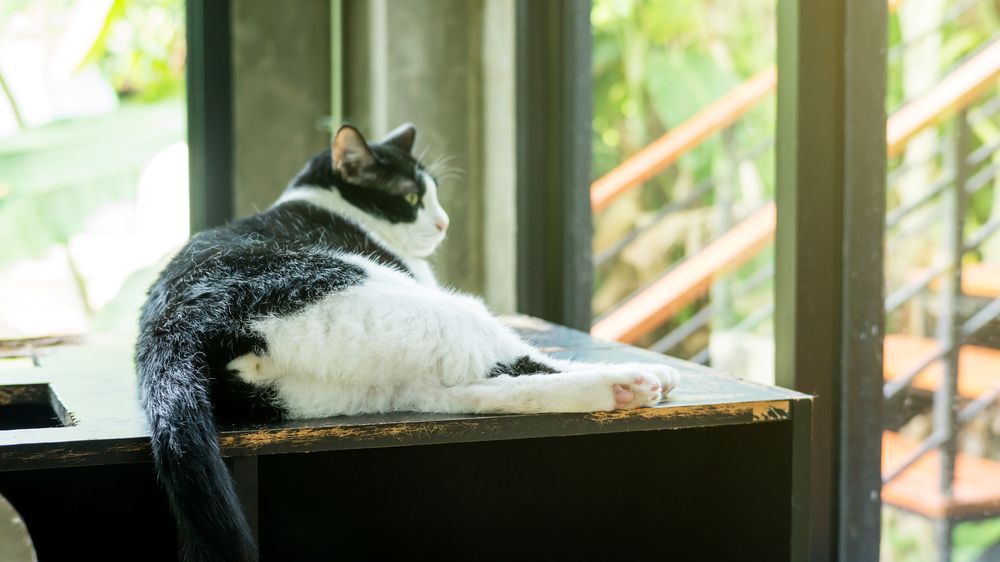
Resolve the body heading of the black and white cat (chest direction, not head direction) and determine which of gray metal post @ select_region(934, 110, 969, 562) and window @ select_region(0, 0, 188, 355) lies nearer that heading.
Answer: the gray metal post

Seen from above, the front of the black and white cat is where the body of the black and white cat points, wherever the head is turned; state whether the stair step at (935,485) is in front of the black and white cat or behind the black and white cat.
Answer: in front

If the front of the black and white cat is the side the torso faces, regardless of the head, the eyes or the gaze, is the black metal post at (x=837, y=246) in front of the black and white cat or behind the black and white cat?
in front

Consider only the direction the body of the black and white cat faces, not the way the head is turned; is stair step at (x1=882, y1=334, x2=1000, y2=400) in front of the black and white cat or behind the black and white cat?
in front

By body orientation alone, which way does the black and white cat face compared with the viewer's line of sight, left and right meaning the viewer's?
facing away from the viewer and to the right of the viewer

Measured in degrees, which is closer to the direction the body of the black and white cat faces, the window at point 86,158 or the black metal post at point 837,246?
the black metal post

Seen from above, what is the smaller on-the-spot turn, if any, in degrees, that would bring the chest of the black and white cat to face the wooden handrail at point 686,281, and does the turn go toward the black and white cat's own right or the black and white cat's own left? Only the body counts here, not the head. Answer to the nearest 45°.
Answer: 0° — it already faces it
